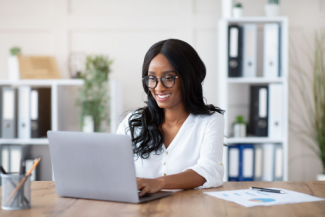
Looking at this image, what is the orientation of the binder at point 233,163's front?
toward the camera

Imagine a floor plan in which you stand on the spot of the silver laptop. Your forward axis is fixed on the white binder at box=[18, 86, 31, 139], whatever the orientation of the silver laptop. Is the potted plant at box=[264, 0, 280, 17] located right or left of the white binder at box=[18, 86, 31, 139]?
right

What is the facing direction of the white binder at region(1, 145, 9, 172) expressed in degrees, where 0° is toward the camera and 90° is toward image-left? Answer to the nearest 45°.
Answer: approximately 0°

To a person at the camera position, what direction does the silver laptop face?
facing away from the viewer and to the right of the viewer

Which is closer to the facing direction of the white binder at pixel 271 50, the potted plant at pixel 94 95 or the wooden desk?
the wooden desk

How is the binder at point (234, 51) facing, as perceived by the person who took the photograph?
facing the viewer

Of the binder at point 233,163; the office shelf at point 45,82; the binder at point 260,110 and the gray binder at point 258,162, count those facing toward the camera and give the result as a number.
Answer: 4

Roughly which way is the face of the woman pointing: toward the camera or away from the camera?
toward the camera

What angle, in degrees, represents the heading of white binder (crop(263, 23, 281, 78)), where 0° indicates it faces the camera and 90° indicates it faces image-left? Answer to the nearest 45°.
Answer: approximately 0°

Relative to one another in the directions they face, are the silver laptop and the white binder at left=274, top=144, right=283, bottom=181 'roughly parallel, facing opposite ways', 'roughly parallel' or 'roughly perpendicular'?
roughly parallel, facing opposite ways

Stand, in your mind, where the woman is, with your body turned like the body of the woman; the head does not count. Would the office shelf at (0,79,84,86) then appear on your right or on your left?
on your right

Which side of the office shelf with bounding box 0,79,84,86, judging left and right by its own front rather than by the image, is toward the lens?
front
